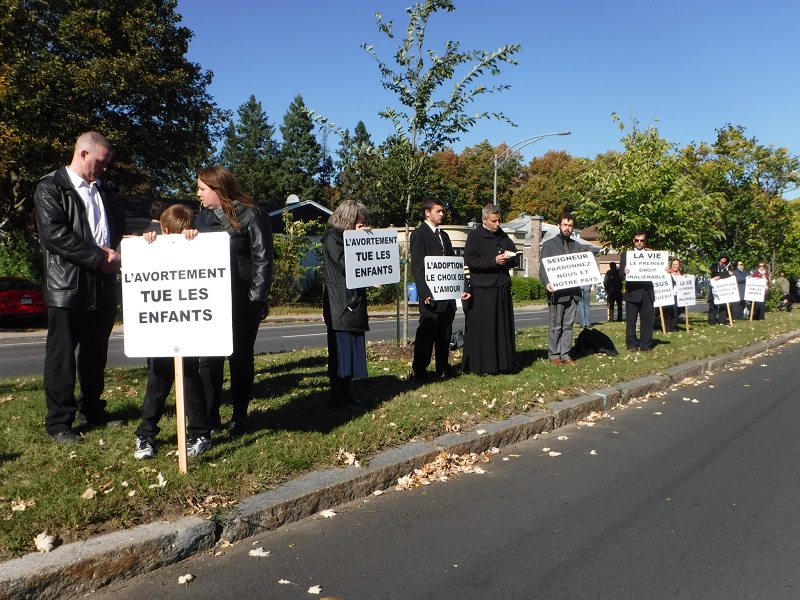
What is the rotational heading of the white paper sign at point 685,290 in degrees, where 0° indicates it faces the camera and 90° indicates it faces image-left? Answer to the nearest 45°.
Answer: approximately 0°

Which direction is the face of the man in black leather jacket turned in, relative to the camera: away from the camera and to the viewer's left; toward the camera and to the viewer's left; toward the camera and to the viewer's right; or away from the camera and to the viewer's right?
toward the camera and to the viewer's right

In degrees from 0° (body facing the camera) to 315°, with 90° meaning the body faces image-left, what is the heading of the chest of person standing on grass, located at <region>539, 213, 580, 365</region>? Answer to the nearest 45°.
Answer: approximately 315°

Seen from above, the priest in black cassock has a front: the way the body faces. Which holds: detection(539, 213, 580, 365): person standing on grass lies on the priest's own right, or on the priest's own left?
on the priest's own left
